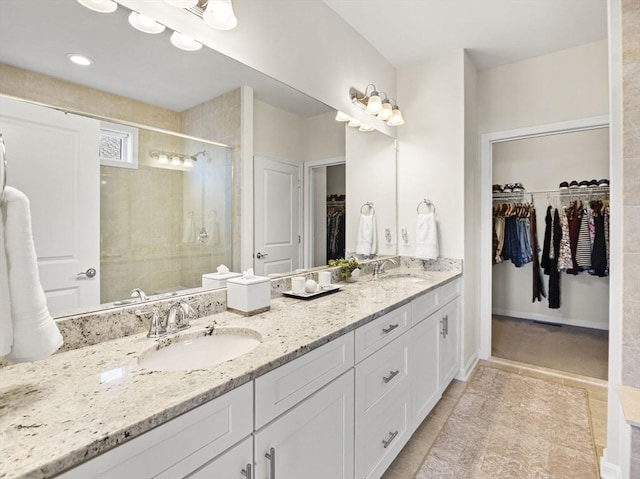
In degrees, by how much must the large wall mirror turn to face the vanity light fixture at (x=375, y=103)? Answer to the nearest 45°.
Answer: approximately 90° to its left

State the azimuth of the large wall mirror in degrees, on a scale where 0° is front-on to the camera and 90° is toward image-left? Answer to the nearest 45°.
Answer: approximately 315°

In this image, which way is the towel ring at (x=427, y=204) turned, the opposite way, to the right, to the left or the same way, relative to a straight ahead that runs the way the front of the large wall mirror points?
to the right

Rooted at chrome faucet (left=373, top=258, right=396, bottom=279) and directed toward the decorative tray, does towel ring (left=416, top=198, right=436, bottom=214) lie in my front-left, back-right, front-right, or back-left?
back-left

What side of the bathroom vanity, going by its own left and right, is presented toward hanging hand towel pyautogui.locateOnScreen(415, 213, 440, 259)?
left

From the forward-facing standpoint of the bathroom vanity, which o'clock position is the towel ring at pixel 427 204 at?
The towel ring is roughly at 9 o'clock from the bathroom vanity.

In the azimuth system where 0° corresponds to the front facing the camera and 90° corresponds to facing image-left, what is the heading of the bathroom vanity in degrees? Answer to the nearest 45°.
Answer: approximately 315°
